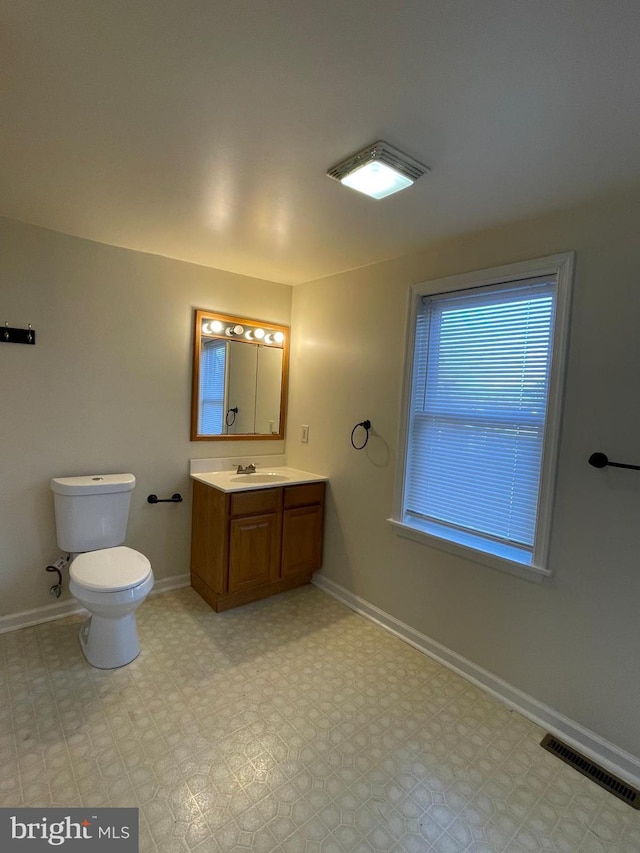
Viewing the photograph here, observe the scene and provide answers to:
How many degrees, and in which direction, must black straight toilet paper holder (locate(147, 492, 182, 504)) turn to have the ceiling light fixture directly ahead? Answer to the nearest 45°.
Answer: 0° — it already faces it

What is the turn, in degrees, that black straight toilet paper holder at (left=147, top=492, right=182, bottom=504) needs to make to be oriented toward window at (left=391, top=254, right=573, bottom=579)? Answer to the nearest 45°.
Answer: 0° — it already faces it

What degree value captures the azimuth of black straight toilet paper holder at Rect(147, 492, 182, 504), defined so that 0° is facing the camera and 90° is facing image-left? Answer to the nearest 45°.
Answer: approximately 315°
